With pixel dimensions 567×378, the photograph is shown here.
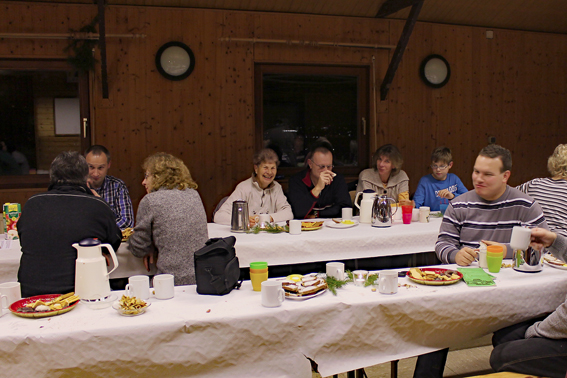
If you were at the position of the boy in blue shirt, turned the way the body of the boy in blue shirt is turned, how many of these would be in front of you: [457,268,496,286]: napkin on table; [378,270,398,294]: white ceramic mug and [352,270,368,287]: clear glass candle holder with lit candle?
3

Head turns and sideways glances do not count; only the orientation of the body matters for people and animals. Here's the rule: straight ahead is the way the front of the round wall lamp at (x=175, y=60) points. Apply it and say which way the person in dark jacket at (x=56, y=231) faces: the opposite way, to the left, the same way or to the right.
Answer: the opposite way

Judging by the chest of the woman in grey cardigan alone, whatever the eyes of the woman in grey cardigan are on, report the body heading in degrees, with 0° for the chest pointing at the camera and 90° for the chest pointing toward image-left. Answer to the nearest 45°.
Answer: approximately 135°

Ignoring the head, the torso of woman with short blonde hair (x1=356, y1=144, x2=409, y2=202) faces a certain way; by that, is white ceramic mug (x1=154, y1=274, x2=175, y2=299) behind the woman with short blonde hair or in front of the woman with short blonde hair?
in front

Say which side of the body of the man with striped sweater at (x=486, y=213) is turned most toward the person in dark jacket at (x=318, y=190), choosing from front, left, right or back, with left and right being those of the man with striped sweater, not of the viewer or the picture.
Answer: right

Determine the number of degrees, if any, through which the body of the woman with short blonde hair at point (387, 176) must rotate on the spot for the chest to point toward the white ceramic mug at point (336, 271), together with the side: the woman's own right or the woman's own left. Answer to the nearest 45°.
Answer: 0° — they already face it

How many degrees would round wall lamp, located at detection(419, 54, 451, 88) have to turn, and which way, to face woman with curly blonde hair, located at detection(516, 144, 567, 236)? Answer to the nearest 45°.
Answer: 0° — it already faces them

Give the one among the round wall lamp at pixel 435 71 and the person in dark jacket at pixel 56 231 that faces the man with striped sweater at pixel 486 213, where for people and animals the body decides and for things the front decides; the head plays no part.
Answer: the round wall lamp

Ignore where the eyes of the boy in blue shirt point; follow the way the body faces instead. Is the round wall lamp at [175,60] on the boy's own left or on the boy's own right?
on the boy's own right

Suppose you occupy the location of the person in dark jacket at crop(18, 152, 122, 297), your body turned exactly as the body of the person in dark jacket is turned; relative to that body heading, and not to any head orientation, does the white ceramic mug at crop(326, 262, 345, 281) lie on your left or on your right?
on your right
